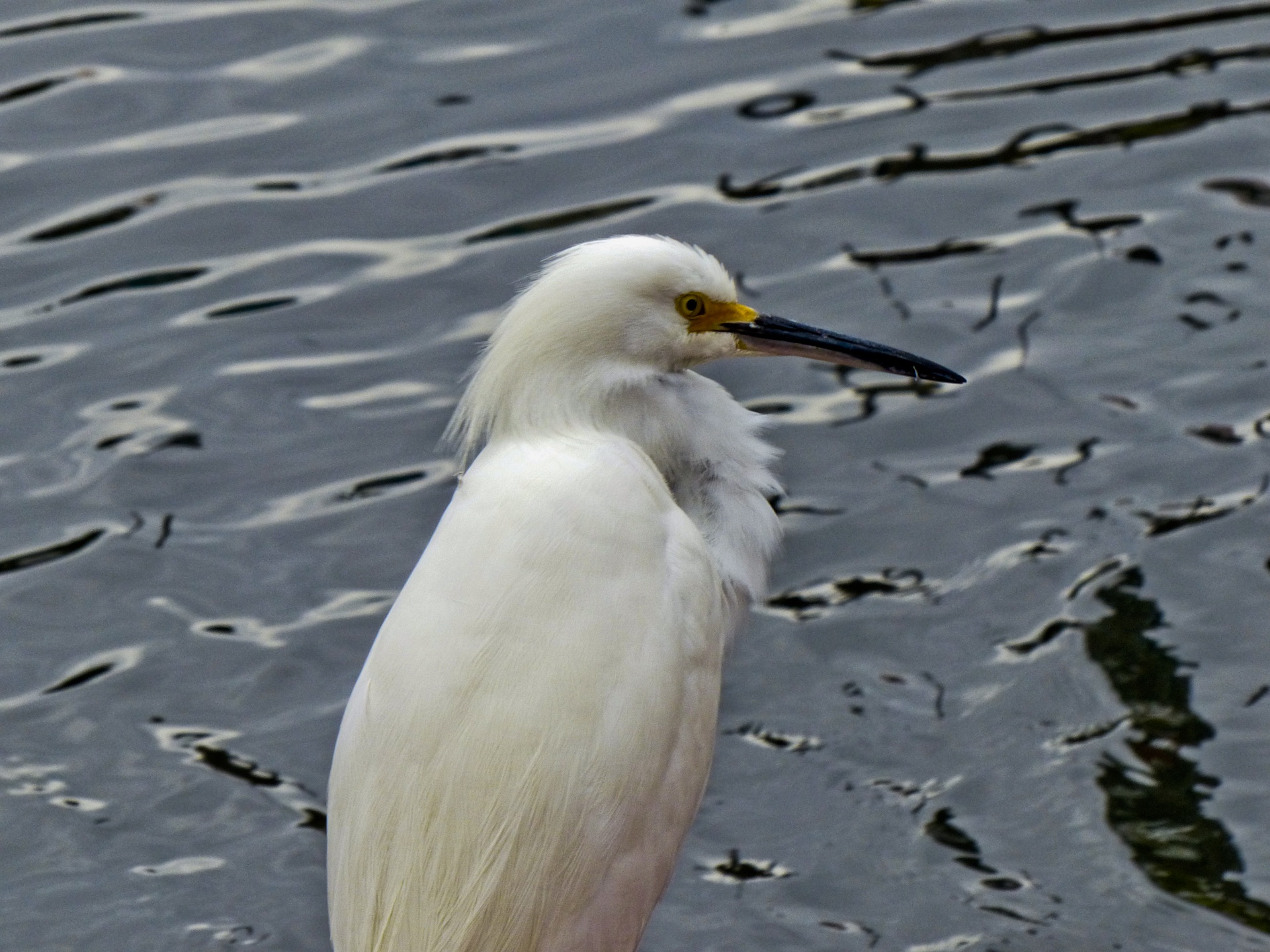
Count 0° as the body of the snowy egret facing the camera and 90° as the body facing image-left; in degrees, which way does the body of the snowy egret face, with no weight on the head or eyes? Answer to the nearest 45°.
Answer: approximately 270°
